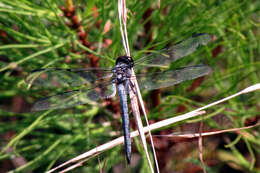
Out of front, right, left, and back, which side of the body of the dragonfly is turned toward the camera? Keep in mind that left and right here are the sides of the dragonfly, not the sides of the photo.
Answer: back
